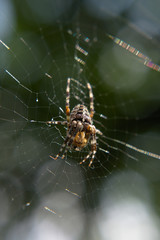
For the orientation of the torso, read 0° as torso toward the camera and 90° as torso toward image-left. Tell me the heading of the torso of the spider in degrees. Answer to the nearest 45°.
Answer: approximately 0°
